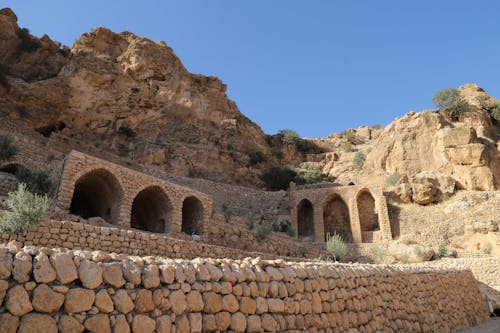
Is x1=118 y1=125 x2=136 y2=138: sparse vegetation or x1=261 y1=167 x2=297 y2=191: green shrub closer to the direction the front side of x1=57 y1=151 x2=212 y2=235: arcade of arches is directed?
the green shrub

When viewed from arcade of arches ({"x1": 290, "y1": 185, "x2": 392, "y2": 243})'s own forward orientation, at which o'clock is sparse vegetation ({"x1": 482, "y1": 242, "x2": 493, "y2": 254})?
The sparse vegetation is roughly at 10 o'clock from the arcade of arches.

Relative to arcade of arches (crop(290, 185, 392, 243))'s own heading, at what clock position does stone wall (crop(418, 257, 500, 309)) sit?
The stone wall is roughly at 11 o'clock from the arcade of arches.

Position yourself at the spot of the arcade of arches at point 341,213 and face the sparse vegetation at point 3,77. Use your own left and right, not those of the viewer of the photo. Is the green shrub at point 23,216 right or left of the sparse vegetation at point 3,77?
left

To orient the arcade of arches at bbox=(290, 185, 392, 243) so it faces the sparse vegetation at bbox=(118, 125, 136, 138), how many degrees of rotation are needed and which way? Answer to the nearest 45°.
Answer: approximately 90° to its right

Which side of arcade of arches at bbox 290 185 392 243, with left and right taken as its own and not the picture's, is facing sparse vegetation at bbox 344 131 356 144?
back

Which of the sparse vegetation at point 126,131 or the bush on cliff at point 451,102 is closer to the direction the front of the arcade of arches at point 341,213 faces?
the sparse vegetation

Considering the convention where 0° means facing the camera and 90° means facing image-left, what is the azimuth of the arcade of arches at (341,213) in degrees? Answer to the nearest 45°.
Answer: approximately 0°

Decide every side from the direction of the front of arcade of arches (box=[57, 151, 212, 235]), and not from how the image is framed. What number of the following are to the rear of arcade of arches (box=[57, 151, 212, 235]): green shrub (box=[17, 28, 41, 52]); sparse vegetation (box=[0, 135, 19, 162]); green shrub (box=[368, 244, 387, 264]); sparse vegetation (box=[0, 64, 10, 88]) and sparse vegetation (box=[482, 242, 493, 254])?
3

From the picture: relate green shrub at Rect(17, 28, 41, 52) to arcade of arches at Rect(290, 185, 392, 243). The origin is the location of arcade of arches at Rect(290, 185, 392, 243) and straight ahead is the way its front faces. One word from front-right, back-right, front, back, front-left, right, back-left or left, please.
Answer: right

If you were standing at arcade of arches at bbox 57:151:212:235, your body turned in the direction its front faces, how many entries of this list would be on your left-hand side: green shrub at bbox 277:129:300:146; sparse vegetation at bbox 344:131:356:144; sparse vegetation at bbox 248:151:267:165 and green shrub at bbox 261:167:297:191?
4
